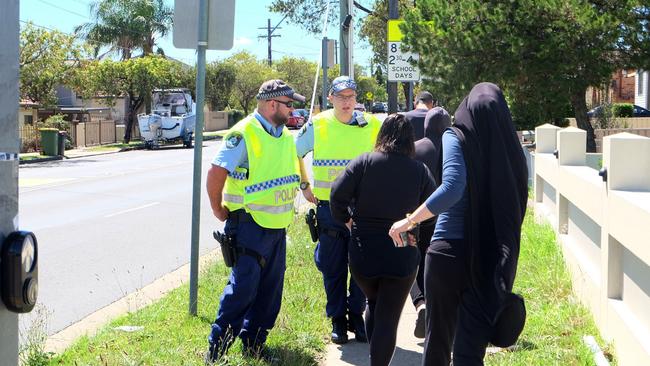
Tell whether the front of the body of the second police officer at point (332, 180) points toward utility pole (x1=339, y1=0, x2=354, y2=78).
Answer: no

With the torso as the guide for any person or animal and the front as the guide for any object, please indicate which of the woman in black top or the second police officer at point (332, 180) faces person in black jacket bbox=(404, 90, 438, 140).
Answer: the woman in black top

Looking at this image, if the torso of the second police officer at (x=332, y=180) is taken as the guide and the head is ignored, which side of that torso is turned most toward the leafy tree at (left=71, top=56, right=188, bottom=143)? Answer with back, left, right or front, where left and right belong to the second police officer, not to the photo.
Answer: back

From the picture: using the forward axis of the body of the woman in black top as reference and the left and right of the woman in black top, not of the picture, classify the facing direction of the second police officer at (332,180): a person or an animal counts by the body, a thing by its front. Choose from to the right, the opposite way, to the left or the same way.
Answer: the opposite way

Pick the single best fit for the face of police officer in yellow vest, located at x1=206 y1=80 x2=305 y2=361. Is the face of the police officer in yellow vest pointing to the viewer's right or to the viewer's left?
to the viewer's right

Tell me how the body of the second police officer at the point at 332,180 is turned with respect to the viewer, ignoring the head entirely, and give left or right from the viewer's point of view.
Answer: facing the viewer

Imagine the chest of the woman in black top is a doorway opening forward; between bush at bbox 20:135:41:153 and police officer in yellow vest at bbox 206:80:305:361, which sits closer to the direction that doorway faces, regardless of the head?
the bush

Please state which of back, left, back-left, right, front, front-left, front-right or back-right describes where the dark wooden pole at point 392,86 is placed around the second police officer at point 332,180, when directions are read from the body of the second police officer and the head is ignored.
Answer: back

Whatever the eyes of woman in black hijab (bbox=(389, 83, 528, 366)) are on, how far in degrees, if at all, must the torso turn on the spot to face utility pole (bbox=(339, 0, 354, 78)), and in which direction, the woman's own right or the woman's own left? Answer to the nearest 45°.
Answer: approximately 45° to the woman's own right

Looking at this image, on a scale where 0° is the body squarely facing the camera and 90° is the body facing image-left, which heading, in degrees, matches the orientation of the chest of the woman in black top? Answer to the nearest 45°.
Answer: approximately 180°

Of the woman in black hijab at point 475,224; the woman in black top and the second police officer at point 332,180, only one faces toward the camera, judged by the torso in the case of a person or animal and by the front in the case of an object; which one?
the second police officer

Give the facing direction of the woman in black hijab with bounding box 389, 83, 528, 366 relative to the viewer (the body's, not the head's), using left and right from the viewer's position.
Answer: facing away from the viewer and to the left of the viewer

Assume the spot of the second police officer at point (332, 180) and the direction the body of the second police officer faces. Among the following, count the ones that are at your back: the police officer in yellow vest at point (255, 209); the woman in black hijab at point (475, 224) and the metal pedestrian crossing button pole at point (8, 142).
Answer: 0

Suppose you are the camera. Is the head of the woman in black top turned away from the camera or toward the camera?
away from the camera

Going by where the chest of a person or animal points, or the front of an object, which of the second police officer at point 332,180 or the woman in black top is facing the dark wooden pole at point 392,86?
the woman in black top
